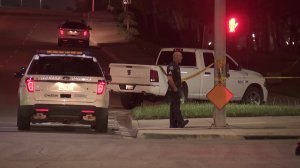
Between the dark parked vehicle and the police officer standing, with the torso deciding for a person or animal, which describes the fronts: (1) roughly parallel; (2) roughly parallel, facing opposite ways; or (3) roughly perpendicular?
roughly perpendicular

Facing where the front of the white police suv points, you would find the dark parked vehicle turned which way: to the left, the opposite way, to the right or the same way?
the same way

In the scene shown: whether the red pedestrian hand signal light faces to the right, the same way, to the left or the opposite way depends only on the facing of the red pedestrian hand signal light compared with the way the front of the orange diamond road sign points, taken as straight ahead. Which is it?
the same way

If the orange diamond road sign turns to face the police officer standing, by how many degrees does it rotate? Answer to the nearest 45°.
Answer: approximately 90° to its right

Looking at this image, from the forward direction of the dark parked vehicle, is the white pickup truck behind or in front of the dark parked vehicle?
behind

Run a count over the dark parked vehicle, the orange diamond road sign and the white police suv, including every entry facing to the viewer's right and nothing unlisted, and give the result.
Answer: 0

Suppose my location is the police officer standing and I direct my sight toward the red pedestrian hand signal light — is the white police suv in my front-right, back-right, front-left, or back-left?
back-left

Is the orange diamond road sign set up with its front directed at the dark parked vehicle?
no

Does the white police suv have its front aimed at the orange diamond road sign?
no

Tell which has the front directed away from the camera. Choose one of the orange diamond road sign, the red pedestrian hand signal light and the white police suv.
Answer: the white police suv

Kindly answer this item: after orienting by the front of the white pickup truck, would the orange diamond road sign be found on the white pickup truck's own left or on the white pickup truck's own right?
on the white pickup truck's own right

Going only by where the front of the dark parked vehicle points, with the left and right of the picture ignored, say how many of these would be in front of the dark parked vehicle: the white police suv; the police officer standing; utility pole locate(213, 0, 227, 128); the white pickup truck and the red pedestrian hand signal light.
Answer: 0
